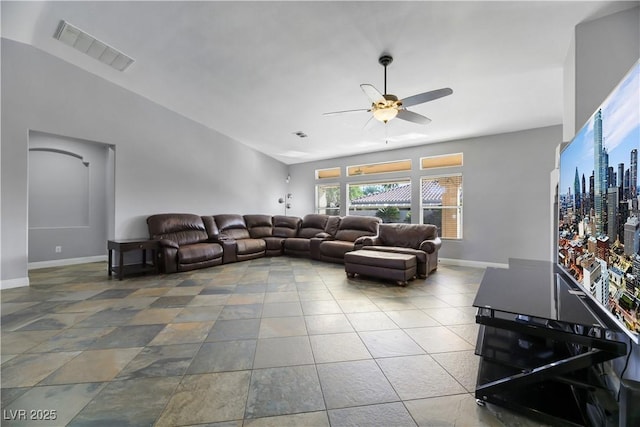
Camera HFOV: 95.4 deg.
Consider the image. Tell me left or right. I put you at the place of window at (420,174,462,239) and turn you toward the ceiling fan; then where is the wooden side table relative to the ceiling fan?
right

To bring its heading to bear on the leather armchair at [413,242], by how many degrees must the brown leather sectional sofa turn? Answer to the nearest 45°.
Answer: approximately 45° to its left

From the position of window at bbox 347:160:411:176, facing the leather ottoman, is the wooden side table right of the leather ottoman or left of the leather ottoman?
right

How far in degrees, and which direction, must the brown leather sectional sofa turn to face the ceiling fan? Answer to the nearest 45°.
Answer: approximately 45° to its left

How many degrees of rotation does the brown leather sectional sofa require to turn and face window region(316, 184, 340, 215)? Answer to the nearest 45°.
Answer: approximately 135° to its left

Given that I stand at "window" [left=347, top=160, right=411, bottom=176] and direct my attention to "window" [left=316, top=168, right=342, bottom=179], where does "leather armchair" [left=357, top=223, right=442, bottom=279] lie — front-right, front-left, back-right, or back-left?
back-left

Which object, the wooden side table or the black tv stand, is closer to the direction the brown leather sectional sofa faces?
the black tv stand

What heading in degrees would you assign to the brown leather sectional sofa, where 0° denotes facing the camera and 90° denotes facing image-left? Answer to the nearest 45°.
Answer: approximately 0°

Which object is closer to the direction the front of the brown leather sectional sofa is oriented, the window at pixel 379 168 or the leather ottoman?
the leather ottoman
